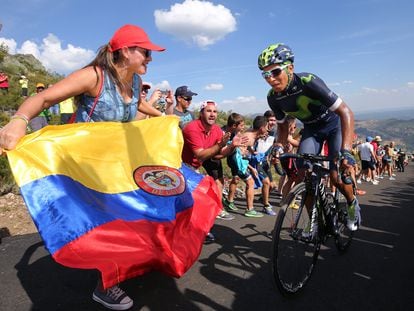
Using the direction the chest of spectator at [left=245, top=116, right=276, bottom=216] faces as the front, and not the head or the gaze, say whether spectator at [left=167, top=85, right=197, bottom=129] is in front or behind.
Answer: behind

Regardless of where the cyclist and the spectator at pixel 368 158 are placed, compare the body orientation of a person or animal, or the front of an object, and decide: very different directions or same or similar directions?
very different directions

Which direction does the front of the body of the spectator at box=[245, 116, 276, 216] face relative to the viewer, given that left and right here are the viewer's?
facing to the right of the viewer

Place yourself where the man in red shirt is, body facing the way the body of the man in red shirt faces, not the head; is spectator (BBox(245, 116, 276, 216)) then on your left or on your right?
on your left

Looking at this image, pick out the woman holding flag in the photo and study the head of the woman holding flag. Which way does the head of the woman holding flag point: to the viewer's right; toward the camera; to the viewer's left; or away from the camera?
to the viewer's right
